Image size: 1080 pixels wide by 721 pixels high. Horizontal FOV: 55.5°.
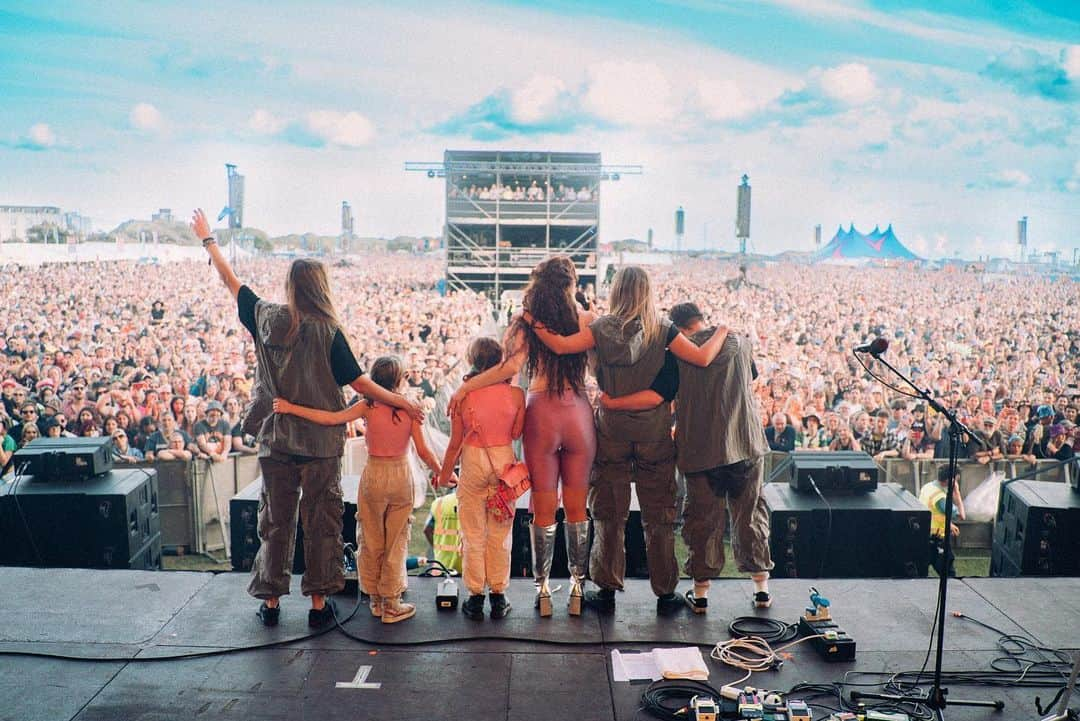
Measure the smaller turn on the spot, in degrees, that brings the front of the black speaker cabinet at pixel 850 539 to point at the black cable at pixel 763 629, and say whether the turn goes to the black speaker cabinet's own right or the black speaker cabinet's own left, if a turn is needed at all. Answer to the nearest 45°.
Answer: approximately 180°

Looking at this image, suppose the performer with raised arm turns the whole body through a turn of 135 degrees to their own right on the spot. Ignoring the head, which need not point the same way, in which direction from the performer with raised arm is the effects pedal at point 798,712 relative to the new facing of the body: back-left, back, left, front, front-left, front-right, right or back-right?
front

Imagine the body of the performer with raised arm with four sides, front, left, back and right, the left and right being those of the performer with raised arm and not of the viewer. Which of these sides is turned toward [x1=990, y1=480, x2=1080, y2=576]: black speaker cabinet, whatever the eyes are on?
right

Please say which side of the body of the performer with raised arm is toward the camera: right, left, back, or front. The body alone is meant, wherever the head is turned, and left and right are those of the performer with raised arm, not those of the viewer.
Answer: back

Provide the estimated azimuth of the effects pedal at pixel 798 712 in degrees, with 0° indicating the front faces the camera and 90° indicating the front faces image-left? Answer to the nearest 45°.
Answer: approximately 0°

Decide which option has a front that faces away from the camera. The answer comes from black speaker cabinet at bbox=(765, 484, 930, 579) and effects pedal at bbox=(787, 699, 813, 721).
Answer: the black speaker cabinet

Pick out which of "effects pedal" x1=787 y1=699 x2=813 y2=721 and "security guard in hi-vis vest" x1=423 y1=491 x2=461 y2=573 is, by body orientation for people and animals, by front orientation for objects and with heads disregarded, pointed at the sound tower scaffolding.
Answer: the security guard in hi-vis vest

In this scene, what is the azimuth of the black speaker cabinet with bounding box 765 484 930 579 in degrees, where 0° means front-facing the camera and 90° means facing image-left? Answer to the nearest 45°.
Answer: approximately 180°

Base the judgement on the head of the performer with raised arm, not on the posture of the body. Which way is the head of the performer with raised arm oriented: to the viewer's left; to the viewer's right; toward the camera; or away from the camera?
away from the camera
